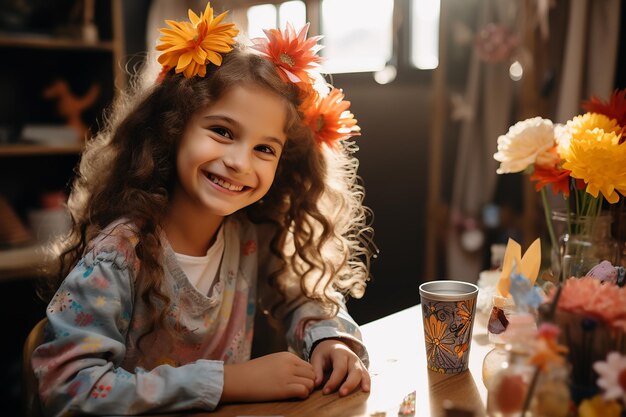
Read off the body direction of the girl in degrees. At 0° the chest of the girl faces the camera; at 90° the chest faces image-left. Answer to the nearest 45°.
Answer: approximately 315°

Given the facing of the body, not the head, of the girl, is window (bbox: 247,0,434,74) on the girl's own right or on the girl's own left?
on the girl's own left

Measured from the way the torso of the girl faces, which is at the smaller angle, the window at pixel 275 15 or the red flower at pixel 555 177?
the red flower

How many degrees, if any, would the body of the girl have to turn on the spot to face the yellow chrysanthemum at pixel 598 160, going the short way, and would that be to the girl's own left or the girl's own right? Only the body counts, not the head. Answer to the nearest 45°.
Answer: approximately 45° to the girl's own left

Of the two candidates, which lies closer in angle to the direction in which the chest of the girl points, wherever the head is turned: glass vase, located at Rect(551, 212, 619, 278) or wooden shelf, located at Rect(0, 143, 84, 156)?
the glass vase

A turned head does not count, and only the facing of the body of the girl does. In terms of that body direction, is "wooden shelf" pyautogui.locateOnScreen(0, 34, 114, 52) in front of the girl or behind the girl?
behind

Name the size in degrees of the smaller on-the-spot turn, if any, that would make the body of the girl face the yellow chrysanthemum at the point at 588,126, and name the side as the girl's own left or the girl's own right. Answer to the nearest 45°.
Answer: approximately 45° to the girl's own left

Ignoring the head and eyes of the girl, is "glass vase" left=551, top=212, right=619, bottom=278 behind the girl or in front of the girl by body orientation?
in front

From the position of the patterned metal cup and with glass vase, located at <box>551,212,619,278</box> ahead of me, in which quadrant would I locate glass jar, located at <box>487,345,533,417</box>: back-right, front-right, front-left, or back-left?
back-right

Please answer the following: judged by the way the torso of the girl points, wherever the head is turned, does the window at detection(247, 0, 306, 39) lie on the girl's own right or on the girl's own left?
on the girl's own left
